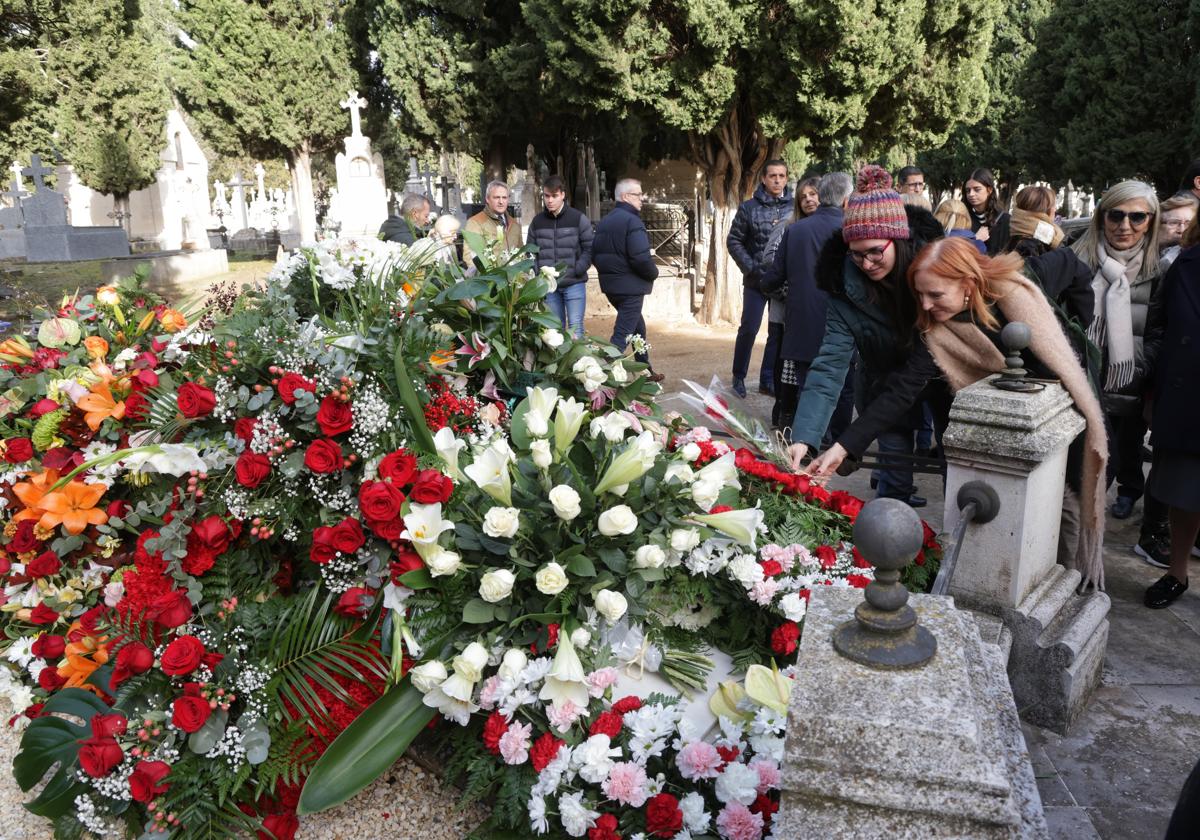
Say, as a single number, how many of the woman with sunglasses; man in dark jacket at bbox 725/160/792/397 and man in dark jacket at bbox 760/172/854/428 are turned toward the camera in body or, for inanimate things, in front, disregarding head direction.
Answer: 2

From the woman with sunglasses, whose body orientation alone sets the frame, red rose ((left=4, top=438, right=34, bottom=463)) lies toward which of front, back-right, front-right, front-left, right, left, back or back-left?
front-right

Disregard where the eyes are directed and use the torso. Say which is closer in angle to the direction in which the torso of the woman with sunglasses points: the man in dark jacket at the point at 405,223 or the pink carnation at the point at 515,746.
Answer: the pink carnation

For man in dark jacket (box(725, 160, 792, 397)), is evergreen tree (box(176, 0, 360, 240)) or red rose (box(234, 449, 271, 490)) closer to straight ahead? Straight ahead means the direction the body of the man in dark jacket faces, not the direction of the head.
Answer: the red rose

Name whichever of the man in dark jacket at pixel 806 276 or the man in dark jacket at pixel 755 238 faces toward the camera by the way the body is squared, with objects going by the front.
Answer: the man in dark jacket at pixel 755 238

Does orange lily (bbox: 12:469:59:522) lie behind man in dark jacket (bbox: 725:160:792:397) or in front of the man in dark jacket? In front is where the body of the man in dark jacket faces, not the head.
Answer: in front

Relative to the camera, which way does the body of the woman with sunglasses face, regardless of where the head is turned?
toward the camera

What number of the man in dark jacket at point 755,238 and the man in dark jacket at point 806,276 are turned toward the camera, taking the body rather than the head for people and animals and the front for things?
1

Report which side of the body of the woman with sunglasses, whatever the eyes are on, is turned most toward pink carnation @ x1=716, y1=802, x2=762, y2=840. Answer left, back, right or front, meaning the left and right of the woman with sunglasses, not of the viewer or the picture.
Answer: front

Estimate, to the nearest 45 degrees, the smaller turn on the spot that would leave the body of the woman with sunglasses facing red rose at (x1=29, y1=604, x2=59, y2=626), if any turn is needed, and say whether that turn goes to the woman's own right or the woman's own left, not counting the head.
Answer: approximately 45° to the woman's own right

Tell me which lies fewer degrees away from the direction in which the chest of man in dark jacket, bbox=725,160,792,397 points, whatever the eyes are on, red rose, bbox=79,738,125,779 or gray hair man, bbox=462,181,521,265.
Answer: the red rose

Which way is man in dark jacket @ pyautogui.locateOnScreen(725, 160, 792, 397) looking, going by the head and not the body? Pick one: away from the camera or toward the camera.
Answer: toward the camera

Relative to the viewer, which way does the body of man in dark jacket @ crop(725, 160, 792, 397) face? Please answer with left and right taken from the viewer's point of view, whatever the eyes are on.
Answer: facing the viewer
